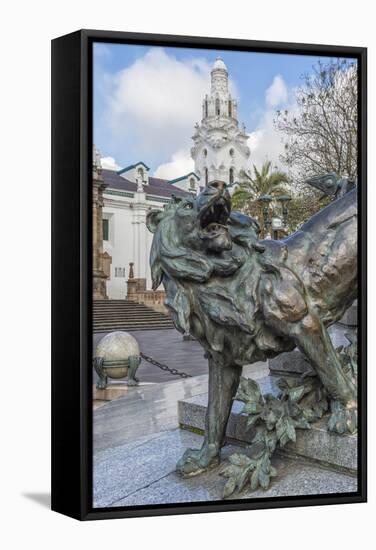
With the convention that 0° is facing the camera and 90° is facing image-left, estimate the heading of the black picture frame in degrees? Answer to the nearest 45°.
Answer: approximately 315°
